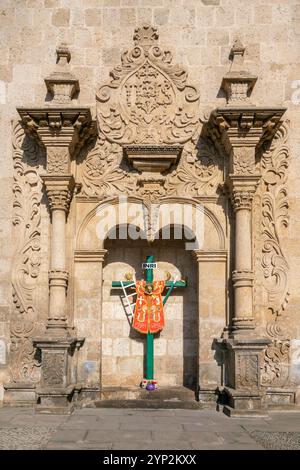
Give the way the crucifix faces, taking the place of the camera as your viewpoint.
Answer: facing the viewer
